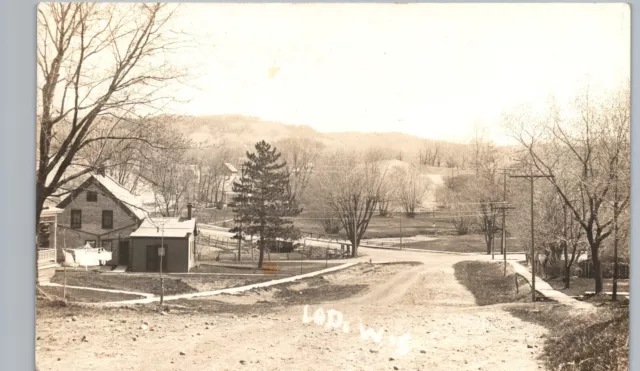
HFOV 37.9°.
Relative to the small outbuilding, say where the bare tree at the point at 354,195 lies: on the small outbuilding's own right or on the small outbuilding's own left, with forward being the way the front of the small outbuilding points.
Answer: on the small outbuilding's own left

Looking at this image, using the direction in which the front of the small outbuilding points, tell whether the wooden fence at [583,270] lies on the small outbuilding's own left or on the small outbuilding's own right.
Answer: on the small outbuilding's own left

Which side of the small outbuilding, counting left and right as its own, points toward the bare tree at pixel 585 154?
left

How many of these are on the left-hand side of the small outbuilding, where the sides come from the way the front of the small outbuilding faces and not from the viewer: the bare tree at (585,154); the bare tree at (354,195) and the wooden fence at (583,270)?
3

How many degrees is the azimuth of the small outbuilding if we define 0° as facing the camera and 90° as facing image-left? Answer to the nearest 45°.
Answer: approximately 0°
